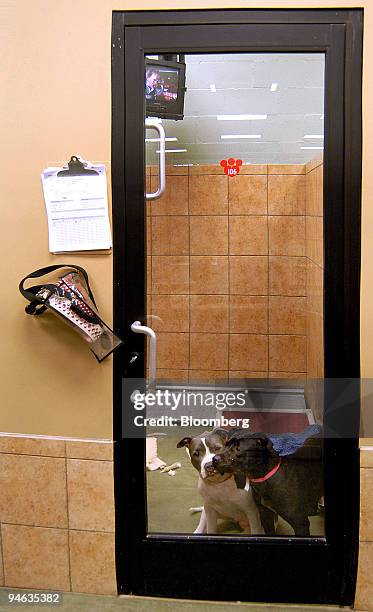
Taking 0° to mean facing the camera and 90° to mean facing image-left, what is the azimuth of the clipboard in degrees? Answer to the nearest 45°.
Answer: approximately 0°

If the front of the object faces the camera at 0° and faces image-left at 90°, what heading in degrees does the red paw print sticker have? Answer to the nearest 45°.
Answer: approximately 0°

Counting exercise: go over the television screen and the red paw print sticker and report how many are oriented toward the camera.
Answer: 2

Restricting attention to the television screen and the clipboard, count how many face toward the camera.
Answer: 2
